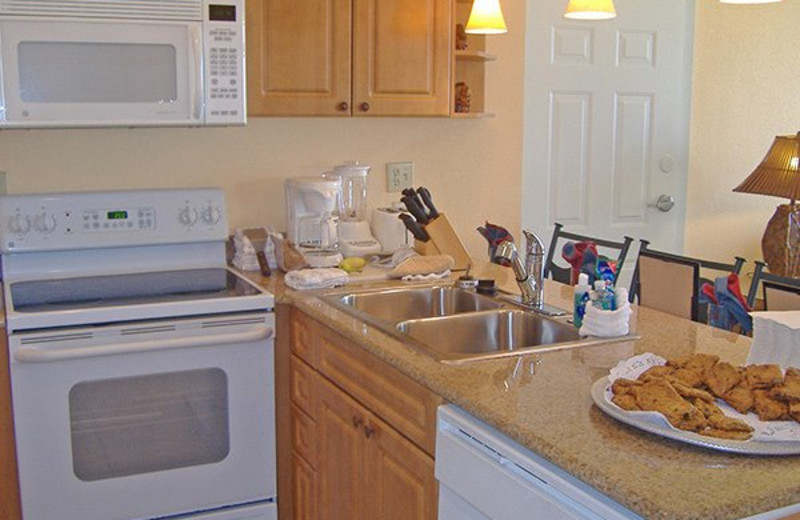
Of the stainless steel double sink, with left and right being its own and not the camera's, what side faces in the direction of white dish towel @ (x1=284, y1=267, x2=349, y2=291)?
right

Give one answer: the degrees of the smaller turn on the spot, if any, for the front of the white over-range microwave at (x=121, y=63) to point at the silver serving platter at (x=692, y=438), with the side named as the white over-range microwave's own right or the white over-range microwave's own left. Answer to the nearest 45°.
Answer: approximately 45° to the white over-range microwave's own left

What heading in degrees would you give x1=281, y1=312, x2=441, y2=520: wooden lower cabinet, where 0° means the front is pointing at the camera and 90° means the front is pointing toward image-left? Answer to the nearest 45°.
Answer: approximately 45°

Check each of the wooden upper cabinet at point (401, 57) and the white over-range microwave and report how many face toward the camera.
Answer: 2

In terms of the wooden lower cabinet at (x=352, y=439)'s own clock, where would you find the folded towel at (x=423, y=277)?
The folded towel is roughly at 5 o'clock from the wooden lower cabinet.

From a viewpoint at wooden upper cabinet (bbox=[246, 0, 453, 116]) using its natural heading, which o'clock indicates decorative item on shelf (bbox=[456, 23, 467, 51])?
The decorative item on shelf is roughly at 8 o'clock from the wooden upper cabinet.

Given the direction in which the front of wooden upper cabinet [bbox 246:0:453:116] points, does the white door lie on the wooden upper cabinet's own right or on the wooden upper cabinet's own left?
on the wooden upper cabinet's own left

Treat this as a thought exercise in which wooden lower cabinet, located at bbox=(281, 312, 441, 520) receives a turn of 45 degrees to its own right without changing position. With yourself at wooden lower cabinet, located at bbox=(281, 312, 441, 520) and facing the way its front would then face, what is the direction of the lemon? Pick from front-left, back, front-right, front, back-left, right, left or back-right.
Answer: right

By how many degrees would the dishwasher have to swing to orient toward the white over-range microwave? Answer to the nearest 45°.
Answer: approximately 90° to its right

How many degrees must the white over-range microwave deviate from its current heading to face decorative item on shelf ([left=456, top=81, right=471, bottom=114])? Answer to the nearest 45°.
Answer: approximately 90° to its left

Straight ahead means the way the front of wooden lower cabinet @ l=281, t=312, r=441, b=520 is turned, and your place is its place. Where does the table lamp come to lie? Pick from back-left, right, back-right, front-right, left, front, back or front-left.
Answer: back

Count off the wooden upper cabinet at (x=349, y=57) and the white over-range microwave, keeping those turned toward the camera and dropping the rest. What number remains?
2

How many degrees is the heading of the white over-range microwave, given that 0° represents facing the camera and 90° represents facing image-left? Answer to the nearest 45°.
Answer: approximately 0°

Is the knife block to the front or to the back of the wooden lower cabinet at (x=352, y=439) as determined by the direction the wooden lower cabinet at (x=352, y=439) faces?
to the back
